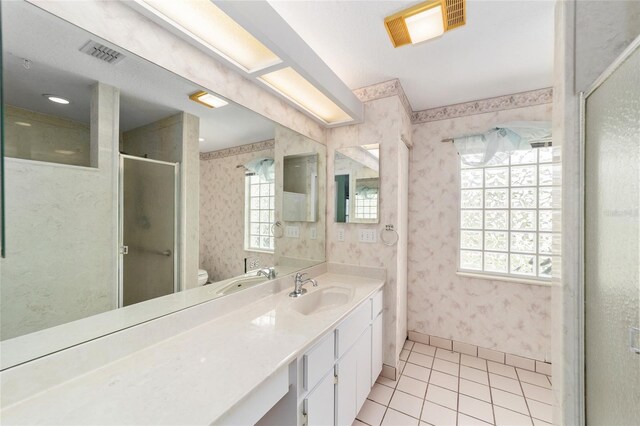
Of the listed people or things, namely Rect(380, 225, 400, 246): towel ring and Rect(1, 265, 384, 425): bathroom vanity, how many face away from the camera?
0

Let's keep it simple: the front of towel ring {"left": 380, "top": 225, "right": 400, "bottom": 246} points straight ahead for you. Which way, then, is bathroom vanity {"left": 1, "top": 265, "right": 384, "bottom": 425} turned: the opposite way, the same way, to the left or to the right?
to the left

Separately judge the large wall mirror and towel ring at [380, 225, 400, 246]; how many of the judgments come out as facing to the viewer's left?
0

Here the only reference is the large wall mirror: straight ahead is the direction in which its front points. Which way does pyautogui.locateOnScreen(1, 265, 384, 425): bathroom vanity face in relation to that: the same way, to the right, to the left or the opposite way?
the same way

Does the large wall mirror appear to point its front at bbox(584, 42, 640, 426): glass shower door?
yes

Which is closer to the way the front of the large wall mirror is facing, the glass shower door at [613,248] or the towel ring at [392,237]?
the glass shower door

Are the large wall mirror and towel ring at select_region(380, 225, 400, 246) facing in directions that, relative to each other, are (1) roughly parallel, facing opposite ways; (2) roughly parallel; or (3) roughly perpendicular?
roughly perpendicular

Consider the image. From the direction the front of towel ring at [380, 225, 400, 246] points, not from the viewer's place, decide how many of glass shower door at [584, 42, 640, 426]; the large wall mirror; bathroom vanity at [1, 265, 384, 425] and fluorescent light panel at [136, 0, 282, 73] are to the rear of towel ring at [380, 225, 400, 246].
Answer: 0

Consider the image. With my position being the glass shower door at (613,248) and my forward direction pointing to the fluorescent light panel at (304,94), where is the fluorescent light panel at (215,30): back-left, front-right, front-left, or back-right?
front-left

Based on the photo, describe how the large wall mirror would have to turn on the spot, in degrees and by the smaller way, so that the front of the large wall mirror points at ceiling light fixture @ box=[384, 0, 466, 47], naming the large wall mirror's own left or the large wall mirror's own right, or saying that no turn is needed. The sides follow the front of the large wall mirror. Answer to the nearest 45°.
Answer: approximately 45° to the large wall mirror's own left

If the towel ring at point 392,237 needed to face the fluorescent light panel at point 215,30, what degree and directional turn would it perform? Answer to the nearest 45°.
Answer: approximately 45° to its right

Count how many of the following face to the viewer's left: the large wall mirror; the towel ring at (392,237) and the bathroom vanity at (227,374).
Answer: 0

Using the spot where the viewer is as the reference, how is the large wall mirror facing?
facing the viewer and to the right of the viewer

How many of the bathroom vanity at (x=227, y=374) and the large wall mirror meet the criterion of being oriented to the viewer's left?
0

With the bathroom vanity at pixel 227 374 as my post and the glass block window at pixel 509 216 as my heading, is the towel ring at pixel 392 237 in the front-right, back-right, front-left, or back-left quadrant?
front-left

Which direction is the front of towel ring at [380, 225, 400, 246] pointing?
toward the camera
